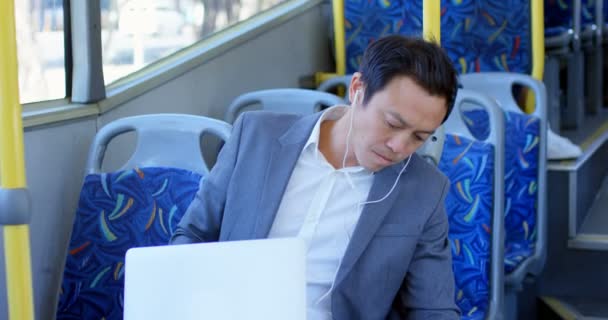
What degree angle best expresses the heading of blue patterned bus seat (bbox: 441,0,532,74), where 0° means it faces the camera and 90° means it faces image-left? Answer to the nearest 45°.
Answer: approximately 0°

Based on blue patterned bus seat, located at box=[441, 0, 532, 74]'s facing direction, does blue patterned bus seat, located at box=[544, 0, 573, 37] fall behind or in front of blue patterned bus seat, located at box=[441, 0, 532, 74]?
behind

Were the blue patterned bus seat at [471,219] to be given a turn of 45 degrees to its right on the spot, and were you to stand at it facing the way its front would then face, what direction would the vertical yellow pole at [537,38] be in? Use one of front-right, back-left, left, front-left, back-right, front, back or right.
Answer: back-right
